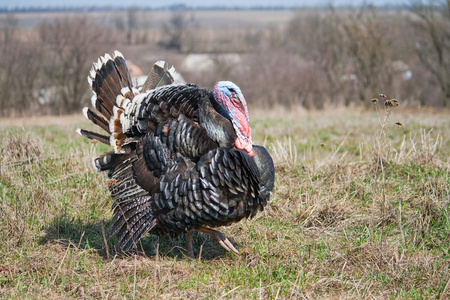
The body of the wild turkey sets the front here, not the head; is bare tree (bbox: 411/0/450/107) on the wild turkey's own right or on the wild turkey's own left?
on the wild turkey's own left

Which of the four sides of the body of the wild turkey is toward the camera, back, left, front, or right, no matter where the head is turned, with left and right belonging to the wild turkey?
right

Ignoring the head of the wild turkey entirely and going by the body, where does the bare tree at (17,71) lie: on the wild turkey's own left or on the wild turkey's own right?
on the wild turkey's own left

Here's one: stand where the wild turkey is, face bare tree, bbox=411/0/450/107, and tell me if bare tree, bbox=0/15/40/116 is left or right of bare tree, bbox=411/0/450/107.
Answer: left

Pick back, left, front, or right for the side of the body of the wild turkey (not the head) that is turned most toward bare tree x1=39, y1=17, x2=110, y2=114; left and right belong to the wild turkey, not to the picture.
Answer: left
